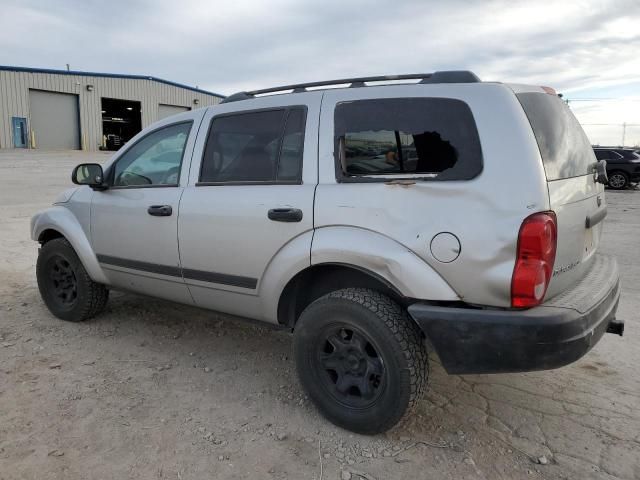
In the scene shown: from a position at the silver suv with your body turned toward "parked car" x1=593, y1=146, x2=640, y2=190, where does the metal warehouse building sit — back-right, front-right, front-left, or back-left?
front-left

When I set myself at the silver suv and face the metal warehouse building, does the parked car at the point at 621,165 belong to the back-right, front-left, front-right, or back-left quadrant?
front-right

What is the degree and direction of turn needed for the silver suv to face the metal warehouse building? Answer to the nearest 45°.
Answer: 0° — it already faces it

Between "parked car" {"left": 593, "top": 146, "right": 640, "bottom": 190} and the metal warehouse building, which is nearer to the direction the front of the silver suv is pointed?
the metal warehouse building

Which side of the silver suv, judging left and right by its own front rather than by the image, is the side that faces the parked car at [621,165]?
right

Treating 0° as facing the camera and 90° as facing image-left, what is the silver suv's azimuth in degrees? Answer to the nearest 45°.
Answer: approximately 135°

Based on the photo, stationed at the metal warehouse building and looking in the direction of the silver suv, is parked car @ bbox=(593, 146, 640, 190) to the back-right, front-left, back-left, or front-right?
front-left
